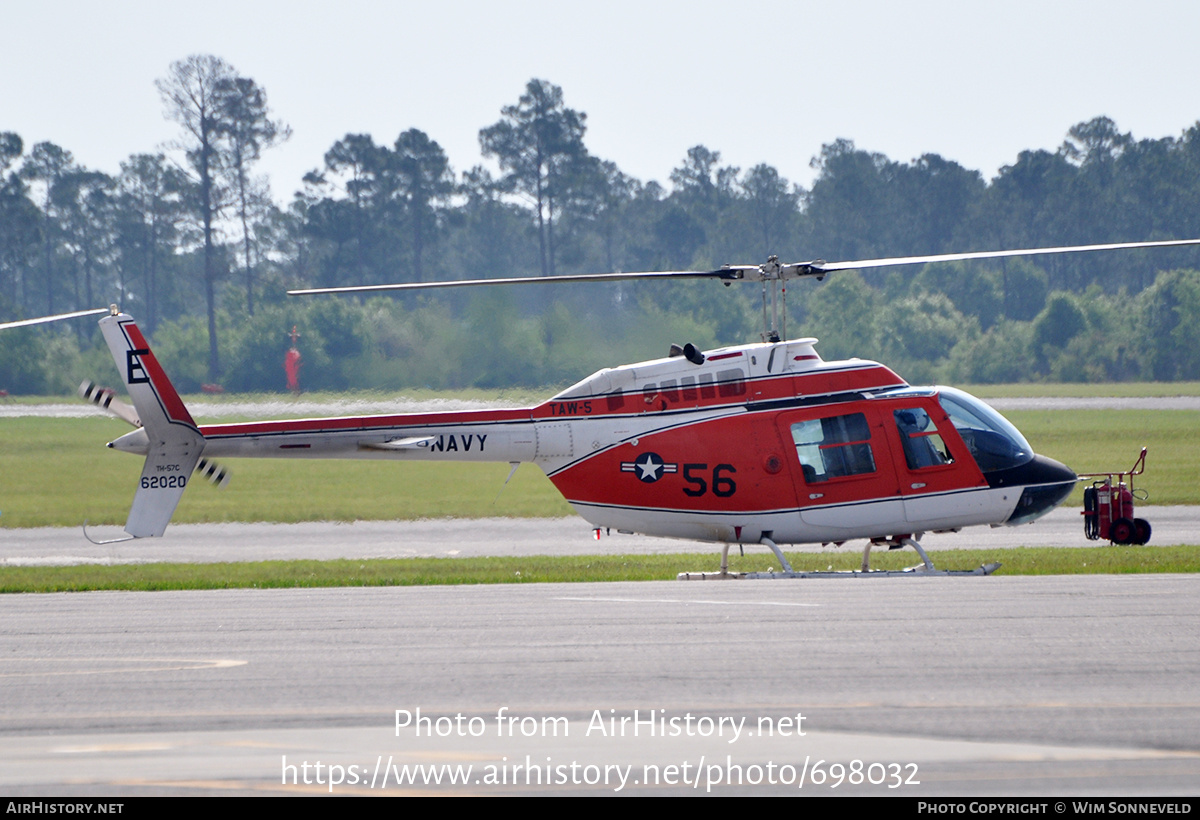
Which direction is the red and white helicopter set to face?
to the viewer's right
